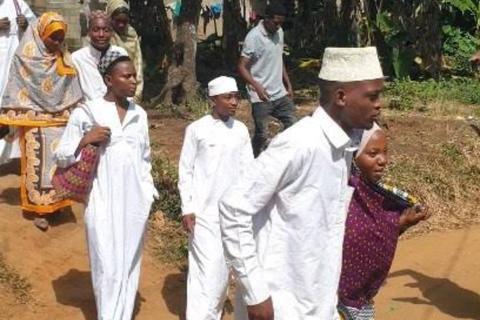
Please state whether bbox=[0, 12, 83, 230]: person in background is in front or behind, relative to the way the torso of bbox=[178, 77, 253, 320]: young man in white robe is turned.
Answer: behind

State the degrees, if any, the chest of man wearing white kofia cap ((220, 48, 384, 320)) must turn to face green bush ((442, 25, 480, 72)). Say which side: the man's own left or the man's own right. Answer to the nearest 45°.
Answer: approximately 90° to the man's own left

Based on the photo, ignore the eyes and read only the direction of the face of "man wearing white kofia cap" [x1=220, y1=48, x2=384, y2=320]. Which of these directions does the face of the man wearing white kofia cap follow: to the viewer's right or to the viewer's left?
to the viewer's right

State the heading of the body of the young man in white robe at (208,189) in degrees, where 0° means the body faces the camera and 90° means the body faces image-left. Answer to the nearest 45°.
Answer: approximately 315°

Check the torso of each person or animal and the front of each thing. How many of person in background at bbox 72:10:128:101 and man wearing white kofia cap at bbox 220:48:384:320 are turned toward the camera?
1

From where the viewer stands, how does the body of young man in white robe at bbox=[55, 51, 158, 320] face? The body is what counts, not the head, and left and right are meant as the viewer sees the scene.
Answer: facing the viewer and to the right of the viewer

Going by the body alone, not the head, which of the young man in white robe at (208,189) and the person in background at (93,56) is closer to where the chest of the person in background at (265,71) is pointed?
the young man in white robe

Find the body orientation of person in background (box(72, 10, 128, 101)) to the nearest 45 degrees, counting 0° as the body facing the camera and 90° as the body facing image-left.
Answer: approximately 0°

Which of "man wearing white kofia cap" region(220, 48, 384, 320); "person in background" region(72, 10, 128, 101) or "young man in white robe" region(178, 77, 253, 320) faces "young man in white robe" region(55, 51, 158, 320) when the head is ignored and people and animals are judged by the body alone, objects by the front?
the person in background

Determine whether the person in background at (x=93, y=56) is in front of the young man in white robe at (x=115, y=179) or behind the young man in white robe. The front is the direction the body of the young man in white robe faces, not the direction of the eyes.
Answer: behind

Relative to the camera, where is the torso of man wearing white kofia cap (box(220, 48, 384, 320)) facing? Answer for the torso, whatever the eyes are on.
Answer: to the viewer's right

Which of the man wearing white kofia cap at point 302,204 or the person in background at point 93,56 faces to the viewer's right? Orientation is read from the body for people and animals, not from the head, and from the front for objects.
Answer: the man wearing white kofia cap
